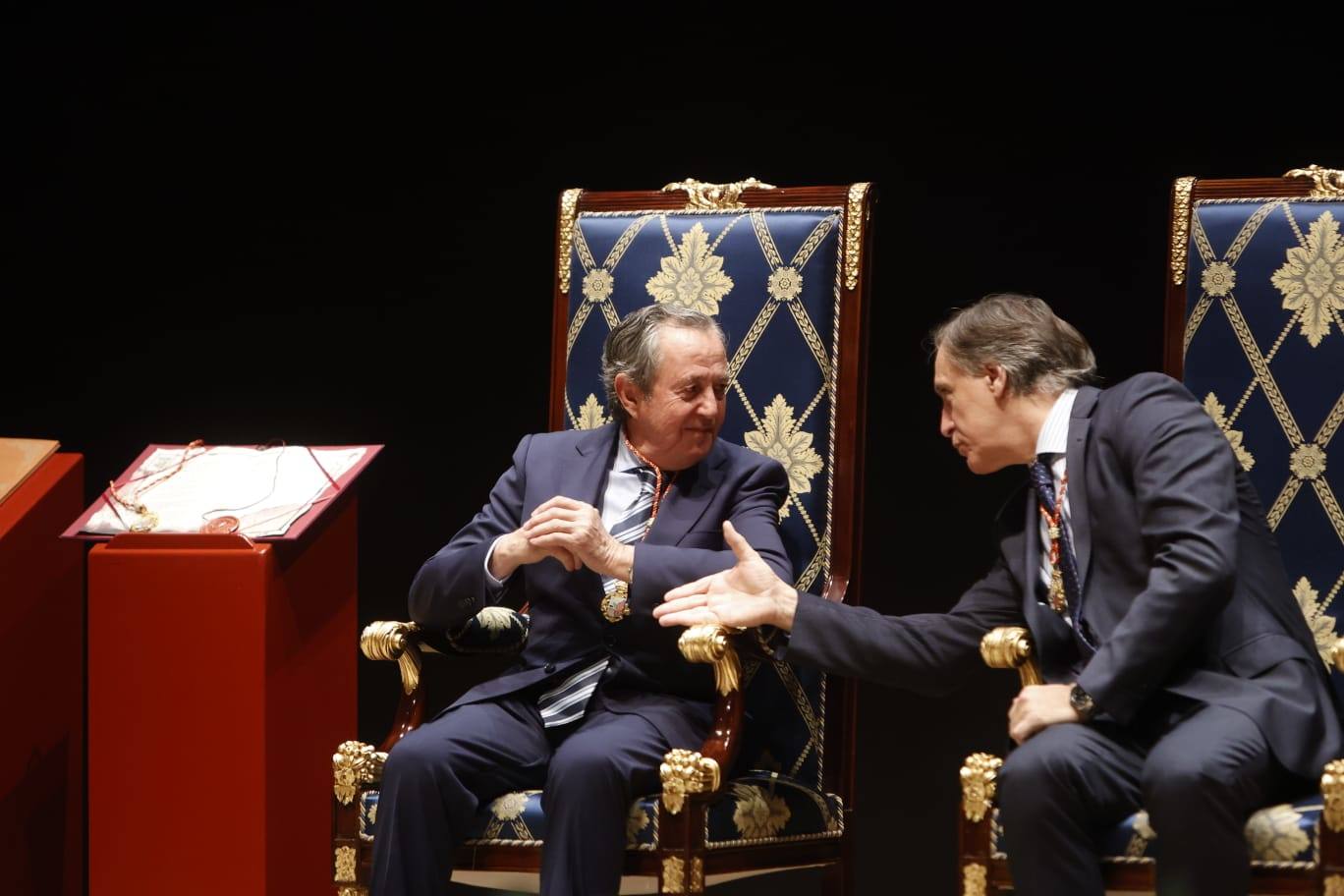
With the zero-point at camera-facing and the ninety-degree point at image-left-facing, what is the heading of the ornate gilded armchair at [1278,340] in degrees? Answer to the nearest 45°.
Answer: approximately 45°

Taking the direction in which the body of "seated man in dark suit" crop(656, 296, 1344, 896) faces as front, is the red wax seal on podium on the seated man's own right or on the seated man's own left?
on the seated man's own right

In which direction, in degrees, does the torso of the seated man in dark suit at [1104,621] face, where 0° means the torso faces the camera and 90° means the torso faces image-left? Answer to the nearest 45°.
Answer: approximately 45°

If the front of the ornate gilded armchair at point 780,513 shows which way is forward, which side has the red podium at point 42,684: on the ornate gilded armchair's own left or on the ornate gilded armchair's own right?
on the ornate gilded armchair's own right

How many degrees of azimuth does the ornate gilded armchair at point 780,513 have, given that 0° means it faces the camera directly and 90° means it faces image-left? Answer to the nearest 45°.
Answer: approximately 45°

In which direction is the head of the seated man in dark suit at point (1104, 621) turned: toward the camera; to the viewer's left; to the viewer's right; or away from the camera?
to the viewer's left
